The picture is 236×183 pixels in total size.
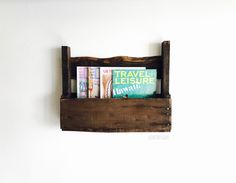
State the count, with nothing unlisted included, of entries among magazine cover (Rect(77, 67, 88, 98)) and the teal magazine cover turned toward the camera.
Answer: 2

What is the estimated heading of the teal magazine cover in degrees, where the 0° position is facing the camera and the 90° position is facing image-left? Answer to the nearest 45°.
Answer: approximately 0°

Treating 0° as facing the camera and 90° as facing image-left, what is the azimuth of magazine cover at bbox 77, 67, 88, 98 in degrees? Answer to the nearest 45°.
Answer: approximately 0°
